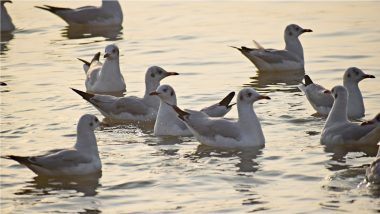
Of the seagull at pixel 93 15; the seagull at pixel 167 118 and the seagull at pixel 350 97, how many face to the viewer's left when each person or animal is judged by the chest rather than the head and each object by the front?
1

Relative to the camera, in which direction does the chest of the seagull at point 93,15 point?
to the viewer's right

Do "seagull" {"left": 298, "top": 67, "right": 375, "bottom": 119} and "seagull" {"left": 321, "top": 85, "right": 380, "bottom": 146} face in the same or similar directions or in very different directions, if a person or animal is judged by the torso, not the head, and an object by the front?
very different directions

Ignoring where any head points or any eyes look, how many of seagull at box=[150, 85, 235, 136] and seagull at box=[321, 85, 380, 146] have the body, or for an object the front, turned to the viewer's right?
0

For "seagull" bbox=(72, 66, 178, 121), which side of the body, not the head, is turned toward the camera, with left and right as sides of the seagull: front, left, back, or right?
right

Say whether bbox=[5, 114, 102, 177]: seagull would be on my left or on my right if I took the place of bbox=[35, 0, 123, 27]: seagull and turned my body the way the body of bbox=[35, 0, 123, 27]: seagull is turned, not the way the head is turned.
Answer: on my right

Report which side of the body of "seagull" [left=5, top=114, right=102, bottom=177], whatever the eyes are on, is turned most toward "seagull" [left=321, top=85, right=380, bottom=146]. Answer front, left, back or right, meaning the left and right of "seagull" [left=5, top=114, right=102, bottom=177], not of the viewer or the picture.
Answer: front

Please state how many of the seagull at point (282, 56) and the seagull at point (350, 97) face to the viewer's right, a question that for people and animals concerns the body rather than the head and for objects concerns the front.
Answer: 2

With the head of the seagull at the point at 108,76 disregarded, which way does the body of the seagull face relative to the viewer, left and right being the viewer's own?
facing the viewer and to the right of the viewer

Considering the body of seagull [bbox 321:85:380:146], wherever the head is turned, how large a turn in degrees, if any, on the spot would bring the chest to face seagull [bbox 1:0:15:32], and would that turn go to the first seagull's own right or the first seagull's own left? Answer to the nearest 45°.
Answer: approximately 45° to the first seagull's own right

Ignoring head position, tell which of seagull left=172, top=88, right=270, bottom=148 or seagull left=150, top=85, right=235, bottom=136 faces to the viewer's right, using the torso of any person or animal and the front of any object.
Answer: seagull left=172, top=88, right=270, bottom=148

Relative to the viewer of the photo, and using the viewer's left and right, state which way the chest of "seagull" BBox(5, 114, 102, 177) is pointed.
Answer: facing to the right of the viewer

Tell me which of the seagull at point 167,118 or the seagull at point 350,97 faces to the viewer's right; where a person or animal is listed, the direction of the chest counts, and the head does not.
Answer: the seagull at point 350,97
